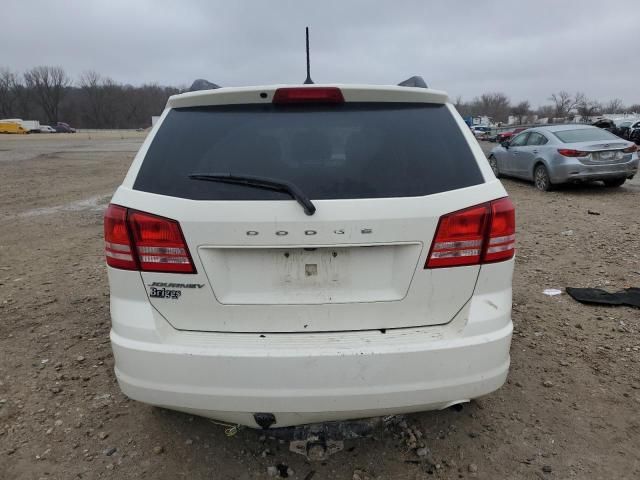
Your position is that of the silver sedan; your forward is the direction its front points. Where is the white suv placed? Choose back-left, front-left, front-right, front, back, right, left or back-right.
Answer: back-left

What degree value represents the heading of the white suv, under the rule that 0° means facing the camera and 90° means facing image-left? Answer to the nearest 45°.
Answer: approximately 180°

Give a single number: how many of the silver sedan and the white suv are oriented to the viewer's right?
0

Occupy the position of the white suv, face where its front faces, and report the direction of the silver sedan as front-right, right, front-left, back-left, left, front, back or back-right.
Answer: front-right

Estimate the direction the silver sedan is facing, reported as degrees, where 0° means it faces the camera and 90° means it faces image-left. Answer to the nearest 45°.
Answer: approximately 135°
